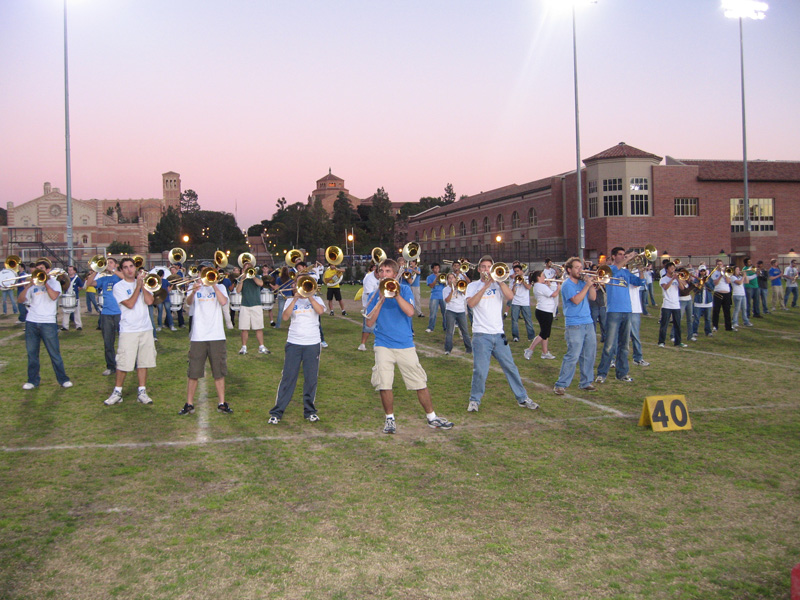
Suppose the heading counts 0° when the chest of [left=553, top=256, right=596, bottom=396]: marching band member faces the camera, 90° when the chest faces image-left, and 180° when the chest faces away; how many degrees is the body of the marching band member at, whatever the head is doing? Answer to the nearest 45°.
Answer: approximately 315°

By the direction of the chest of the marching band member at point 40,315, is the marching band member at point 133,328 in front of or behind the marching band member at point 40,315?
in front

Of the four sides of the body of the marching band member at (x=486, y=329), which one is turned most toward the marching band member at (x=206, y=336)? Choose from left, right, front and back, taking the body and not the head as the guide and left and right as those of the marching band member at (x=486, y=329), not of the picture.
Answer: right

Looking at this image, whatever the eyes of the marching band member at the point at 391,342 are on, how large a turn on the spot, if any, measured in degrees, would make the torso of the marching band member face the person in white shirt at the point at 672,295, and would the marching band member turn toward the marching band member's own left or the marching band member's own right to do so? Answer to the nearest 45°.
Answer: approximately 135° to the marching band member's own left

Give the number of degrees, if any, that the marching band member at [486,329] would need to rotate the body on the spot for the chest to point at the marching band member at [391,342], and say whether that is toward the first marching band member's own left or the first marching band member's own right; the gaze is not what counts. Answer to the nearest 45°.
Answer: approximately 45° to the first marching band member's own right

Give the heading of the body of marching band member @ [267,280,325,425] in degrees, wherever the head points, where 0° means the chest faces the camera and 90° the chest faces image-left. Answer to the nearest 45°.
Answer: approximately 0°

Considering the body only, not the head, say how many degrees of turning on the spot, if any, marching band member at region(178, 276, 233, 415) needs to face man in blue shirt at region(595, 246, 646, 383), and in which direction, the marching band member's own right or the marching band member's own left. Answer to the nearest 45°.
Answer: approximately 90° to the marching band member's own left

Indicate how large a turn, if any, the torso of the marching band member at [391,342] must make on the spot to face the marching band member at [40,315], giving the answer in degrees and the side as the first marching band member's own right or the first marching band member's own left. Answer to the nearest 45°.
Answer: approximately 135° to the first marching band member's own right

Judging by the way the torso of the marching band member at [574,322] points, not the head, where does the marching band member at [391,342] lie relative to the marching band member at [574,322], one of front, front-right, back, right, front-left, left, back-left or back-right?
right
